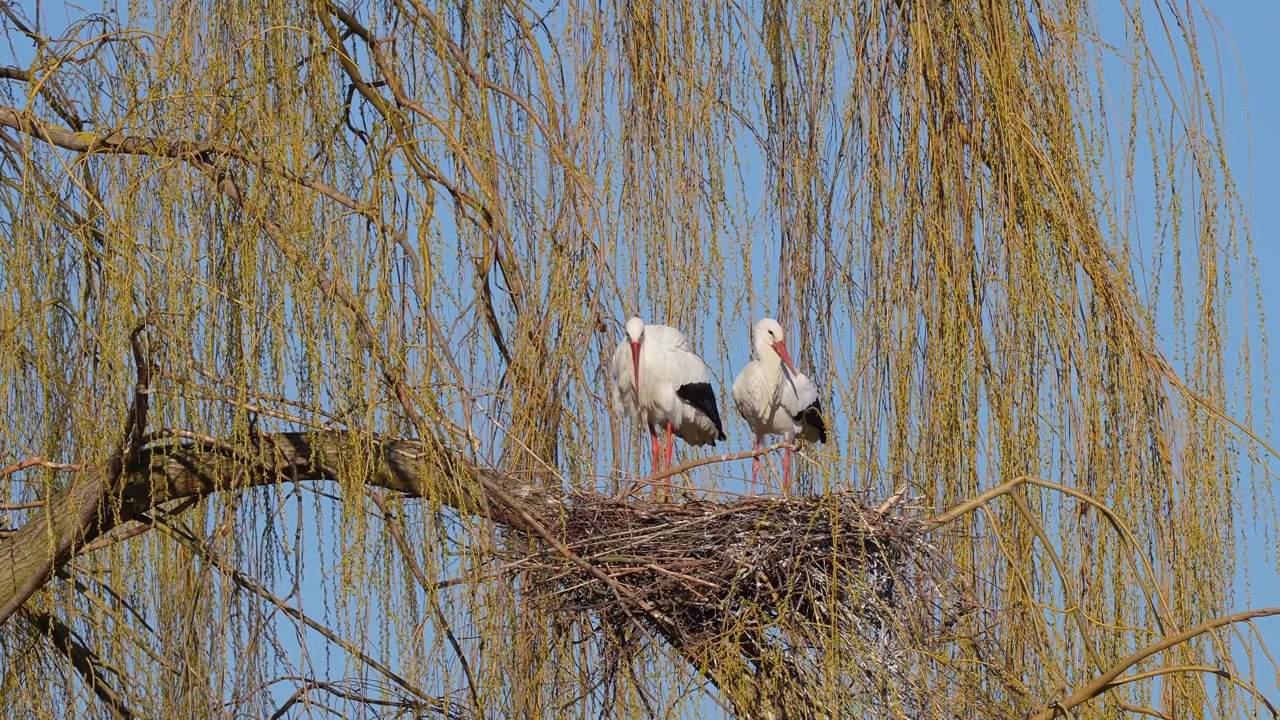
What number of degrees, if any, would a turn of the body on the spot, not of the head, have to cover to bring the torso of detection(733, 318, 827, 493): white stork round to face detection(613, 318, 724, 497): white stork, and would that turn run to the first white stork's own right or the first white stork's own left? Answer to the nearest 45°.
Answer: approximately 45° to the first white stork's own right

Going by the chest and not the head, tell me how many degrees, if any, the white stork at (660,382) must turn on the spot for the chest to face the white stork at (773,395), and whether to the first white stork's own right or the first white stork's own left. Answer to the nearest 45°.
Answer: approximately 135° to the first white stork's own left

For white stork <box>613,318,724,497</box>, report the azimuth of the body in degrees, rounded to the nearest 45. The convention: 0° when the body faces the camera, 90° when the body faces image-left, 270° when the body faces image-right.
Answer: approximately 45°
